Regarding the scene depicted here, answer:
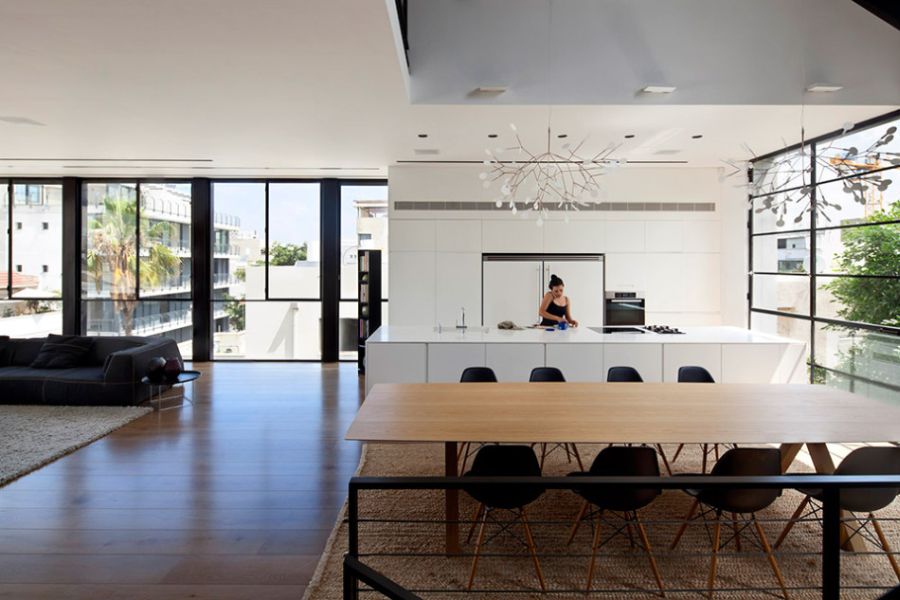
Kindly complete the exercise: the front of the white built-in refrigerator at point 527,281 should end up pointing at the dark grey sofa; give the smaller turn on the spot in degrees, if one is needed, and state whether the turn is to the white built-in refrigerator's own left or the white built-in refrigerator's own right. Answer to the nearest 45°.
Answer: approximately 45° to the white built-in refrigerator's own right

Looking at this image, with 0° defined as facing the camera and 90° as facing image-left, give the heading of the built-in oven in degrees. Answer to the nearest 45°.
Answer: approximately 0°

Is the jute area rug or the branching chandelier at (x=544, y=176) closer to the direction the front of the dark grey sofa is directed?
the jute area rug

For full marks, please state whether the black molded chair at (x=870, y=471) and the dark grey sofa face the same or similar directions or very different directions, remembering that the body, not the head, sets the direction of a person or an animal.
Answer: very different directions

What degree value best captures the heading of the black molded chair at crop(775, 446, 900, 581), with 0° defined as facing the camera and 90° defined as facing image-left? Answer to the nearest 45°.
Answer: approximately 135°
